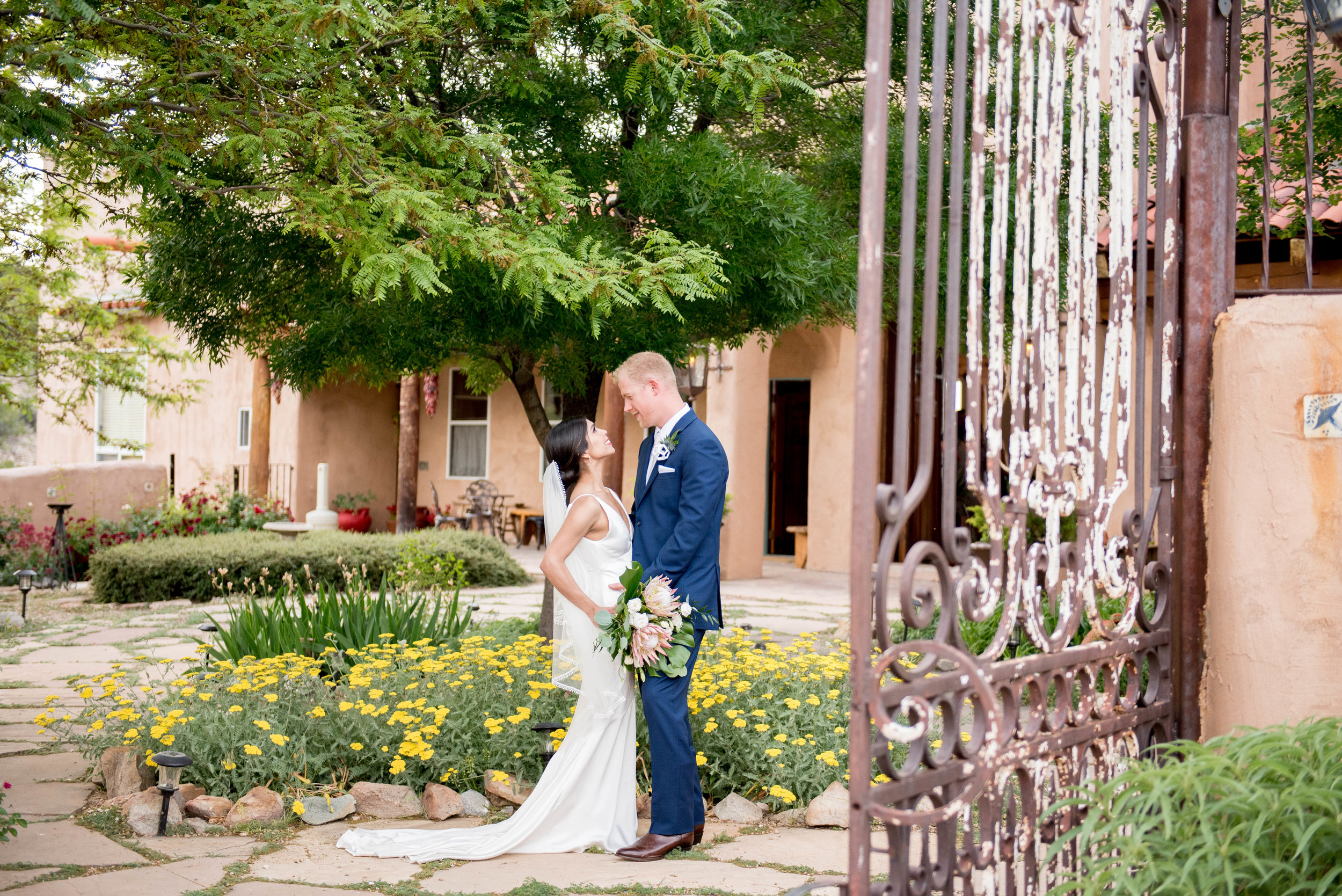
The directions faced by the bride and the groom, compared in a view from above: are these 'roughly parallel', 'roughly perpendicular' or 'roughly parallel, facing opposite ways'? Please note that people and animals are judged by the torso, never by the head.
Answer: roughly parallel, facing opposite ways

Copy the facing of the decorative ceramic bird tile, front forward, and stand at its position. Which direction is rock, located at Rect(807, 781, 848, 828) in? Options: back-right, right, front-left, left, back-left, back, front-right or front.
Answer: back-right

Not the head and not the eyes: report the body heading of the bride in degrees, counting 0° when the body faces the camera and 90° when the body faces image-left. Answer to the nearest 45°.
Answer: approximately 270°

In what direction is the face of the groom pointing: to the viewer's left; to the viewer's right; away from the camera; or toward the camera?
to the viewer's left

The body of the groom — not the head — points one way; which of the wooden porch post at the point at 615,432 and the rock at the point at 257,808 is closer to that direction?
the rock

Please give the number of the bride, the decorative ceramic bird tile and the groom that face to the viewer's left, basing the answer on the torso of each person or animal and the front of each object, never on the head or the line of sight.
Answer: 1

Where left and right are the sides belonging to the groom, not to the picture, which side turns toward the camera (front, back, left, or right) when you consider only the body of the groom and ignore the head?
left

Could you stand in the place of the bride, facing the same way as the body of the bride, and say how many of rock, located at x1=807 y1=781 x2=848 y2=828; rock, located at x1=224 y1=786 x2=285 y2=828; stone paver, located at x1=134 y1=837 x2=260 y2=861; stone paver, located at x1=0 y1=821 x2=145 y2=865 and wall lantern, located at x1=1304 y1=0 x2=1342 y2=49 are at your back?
3

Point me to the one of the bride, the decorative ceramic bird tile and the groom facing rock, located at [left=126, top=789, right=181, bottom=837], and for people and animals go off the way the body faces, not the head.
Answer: the groom

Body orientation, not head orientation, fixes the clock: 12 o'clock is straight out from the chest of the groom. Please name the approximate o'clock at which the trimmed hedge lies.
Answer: The trimmed hedge is roughly at 2 o'clock from the groom.
